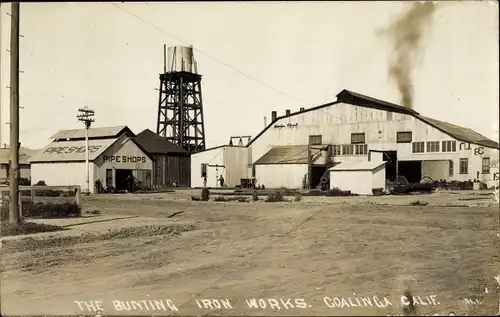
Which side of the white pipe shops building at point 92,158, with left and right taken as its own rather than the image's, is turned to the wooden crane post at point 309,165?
left

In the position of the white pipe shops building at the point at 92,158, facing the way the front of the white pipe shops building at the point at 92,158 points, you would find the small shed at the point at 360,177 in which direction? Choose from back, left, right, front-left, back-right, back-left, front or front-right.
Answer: left

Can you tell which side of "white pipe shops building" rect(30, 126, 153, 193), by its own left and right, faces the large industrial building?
left

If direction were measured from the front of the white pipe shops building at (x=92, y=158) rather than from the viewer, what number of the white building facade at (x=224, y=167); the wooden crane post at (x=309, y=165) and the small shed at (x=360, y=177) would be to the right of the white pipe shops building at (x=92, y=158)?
0

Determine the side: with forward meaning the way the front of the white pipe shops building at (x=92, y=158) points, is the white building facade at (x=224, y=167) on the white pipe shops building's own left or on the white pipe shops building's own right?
on the white pipe shops building's own left

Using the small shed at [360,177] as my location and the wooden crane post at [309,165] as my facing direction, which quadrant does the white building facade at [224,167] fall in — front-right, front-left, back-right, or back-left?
front-left

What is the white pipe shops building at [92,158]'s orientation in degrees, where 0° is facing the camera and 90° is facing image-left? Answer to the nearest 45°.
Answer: approximately 315°

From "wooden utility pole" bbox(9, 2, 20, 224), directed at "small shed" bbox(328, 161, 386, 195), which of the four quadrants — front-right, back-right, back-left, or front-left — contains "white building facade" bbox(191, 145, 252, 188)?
front-left
